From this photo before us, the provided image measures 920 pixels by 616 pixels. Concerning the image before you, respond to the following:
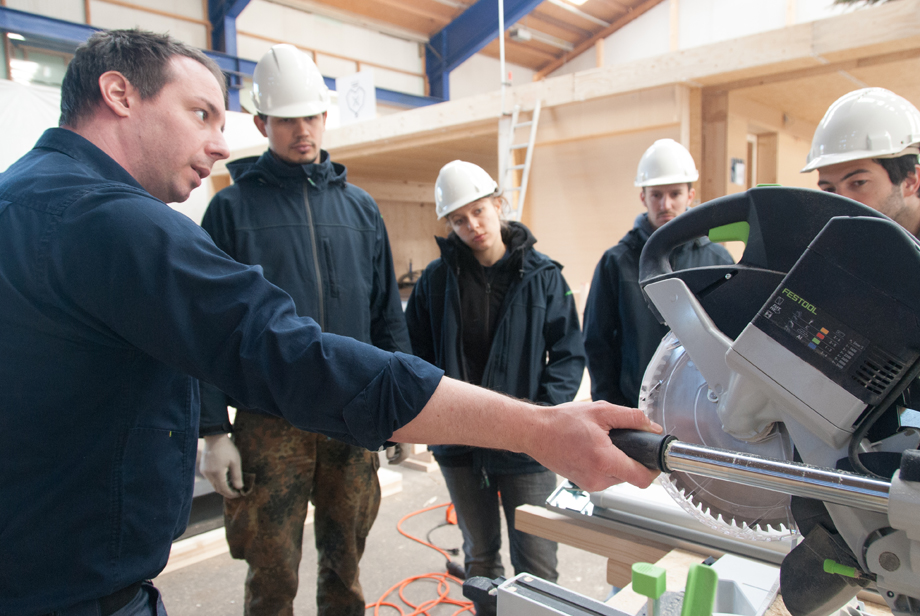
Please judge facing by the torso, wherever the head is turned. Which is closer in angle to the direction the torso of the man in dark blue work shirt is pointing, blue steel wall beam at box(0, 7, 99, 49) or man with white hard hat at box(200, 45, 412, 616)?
the man with white hard hat

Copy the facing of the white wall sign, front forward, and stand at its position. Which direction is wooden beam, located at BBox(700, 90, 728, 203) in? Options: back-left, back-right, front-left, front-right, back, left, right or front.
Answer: front-left

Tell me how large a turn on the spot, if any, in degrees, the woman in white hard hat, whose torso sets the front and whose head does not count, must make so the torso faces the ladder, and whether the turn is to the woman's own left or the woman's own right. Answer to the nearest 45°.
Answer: approximately 180°

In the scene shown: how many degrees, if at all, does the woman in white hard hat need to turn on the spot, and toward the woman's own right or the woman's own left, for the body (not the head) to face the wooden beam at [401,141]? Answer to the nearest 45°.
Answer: approximately 180°

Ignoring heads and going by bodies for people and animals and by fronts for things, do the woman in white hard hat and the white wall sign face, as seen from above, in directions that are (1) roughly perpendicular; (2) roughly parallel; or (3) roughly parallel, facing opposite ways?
roughly parallel

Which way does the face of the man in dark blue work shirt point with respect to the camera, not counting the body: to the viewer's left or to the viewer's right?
to the viewer's right

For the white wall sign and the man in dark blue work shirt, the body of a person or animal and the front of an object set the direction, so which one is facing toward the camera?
the white wall sign

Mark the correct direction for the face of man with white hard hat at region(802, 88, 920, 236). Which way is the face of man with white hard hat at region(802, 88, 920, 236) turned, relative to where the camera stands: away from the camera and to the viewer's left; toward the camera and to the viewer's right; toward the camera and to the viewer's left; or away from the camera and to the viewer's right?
toward the camera and to the viewer's left

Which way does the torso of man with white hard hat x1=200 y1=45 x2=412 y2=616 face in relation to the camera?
toward the camera

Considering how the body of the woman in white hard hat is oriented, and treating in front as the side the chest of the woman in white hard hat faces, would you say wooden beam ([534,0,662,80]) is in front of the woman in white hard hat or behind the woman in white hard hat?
behind

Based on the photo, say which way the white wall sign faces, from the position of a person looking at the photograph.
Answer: facing the viewer

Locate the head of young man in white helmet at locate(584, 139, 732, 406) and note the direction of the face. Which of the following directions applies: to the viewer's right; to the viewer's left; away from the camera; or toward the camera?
toward the camera

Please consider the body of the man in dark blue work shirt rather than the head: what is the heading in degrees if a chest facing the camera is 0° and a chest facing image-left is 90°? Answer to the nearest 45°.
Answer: approximately 270°
